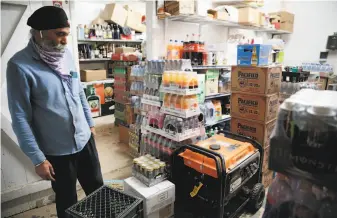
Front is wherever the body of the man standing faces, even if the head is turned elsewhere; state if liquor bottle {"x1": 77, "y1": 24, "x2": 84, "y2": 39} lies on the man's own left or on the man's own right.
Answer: on the man's own left

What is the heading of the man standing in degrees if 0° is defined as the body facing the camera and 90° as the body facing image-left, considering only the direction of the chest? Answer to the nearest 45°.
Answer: approximately 315°

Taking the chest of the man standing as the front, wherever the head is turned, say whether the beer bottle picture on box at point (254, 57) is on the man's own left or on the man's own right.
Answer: on the man's own left

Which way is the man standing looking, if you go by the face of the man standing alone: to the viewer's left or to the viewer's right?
to the viewer's right

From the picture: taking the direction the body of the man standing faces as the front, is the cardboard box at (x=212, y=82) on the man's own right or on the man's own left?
on the man's own left
